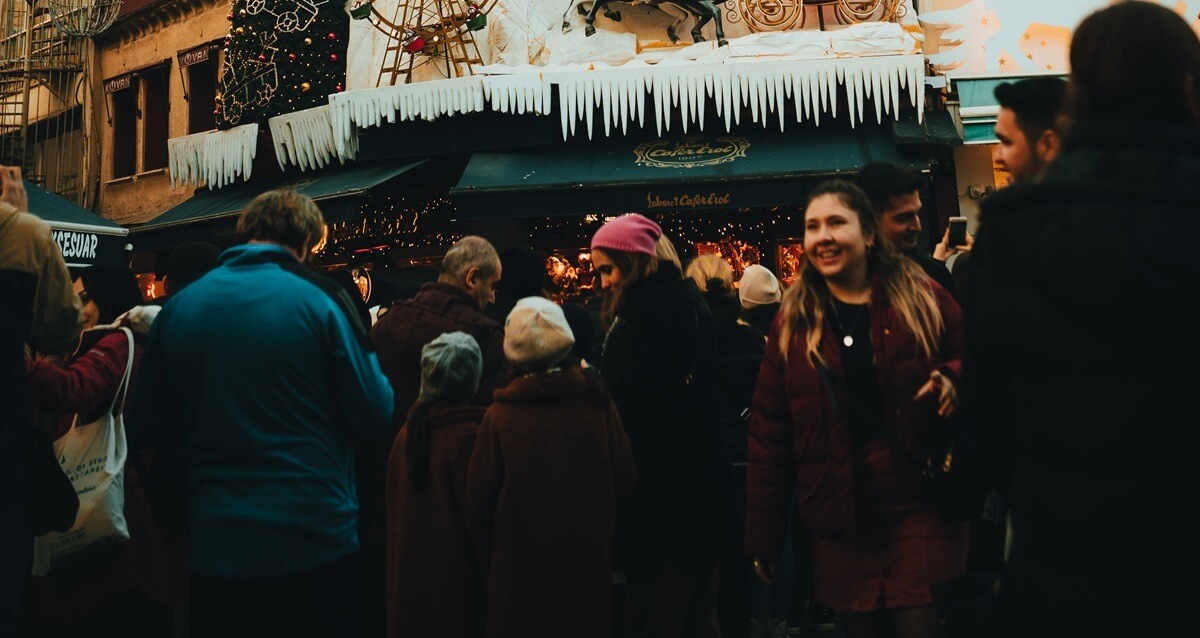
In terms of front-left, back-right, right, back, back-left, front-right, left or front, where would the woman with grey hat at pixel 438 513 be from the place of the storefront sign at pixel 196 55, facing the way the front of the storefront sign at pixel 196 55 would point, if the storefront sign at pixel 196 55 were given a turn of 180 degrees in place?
back-right

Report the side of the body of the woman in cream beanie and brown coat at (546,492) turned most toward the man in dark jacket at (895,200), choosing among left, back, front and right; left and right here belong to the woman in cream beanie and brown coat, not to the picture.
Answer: right

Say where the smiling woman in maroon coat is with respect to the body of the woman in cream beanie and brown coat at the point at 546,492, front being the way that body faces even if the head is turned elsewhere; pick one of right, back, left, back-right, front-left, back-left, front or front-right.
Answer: back-right

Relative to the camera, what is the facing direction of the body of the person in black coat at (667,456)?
to the viewer's left

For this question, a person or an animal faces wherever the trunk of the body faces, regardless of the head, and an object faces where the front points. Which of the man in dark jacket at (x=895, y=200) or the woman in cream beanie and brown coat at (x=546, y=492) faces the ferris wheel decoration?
the woman in cream beanie and brown coat

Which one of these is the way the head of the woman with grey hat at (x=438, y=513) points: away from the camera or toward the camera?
away from the camera

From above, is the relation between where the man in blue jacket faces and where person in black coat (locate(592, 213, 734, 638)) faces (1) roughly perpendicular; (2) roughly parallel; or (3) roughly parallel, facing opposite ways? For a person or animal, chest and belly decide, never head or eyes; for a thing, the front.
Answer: roughly perpendicular

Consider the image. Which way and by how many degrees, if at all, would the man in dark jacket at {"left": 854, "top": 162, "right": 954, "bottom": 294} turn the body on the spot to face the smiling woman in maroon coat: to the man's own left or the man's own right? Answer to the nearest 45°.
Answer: approximately 45° to the man's own right

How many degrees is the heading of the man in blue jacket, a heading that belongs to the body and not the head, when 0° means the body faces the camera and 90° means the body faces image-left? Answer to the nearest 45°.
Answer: approximately 180°

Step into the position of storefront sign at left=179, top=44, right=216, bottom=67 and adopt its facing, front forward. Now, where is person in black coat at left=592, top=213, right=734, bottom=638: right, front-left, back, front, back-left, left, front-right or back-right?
front-left

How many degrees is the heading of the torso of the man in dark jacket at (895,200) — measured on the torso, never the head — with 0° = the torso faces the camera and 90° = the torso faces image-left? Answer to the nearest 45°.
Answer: approximately 315°

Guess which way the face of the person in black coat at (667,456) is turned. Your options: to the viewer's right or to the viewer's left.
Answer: to the viewer's left

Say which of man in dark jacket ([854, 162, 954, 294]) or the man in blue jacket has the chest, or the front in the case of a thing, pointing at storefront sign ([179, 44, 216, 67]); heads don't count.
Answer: the man in blue jacket

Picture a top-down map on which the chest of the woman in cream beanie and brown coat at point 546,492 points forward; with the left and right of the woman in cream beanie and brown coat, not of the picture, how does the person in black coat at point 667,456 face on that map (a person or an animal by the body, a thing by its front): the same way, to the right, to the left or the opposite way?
to the left

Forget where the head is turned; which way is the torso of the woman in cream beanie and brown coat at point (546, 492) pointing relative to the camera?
away from the camera
